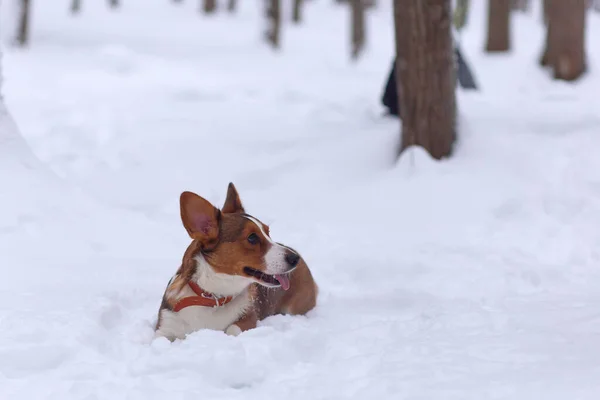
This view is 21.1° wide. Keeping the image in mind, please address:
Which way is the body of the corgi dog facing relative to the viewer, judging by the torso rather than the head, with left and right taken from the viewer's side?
facing the viewer and to the left of the viewer

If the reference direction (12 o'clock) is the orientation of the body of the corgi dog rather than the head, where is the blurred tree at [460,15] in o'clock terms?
The blurred tree is roughly at 5 o'clock from the corgi dog.

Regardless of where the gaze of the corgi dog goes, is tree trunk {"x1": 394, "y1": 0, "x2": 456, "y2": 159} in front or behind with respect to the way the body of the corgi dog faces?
behind
